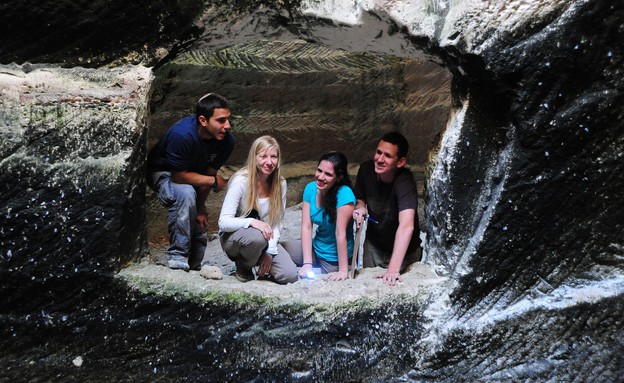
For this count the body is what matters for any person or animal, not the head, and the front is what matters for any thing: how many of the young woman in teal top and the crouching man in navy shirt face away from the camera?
0

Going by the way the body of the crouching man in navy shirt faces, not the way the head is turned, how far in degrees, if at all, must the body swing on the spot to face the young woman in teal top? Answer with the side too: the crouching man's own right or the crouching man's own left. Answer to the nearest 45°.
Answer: approximately 45° to the crouching man's own left

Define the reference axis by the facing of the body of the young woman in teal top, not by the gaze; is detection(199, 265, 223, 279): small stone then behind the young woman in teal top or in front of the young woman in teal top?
in front

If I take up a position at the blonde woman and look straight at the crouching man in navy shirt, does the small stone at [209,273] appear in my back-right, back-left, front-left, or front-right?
front-left

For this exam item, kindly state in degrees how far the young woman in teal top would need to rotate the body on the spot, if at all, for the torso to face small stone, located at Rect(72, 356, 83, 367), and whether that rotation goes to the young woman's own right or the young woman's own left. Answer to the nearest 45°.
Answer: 0° — they already face it

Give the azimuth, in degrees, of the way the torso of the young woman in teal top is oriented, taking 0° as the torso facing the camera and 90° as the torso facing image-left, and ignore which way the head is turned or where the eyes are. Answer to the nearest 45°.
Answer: approximately 45°

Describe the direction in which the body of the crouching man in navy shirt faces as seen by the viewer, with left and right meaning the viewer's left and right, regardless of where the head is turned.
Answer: facing the viewer and to the right of the viewer

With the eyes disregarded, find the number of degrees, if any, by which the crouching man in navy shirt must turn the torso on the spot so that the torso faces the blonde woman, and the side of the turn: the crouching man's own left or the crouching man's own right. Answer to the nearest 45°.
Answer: approximately 45° to the crouching man's own left
